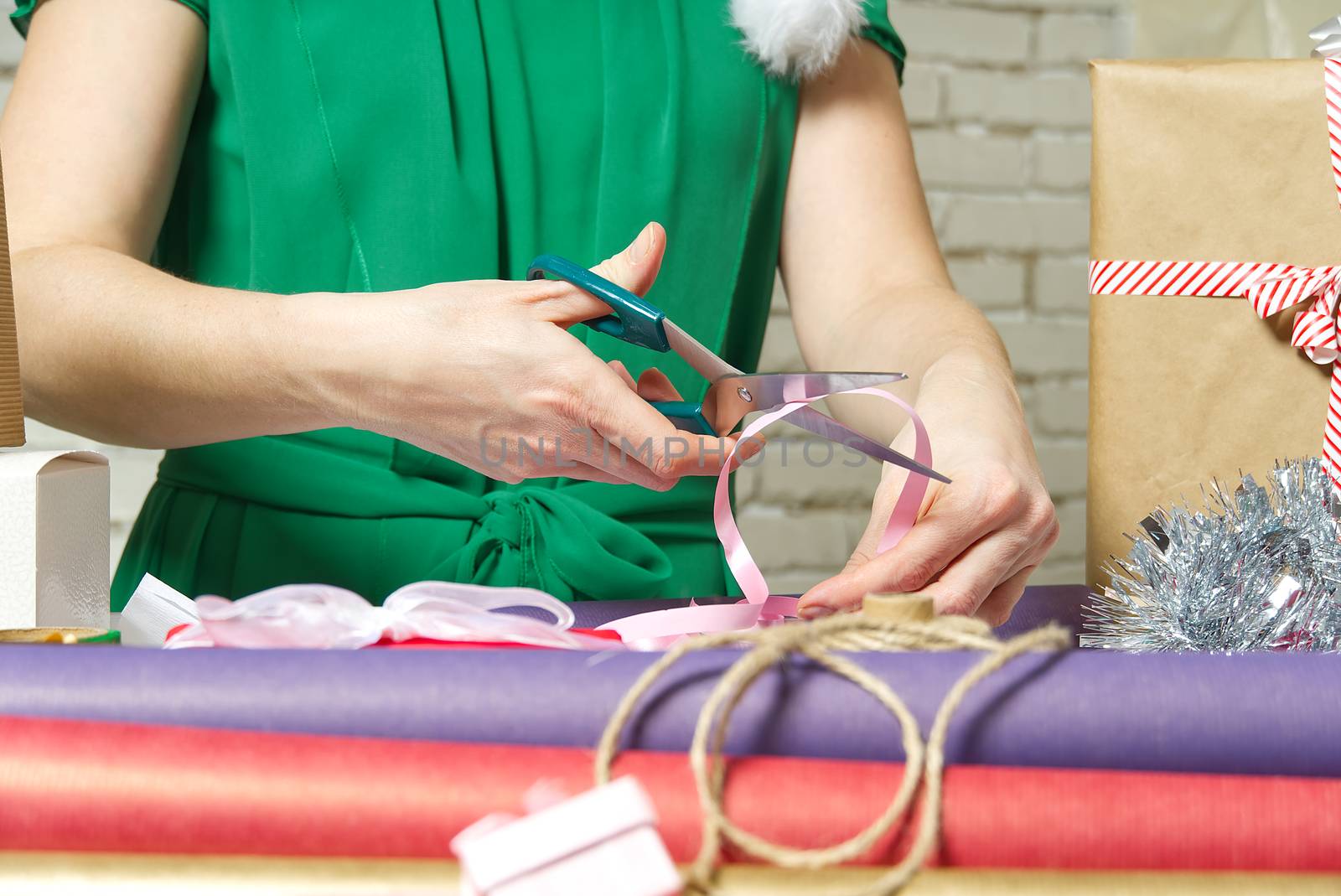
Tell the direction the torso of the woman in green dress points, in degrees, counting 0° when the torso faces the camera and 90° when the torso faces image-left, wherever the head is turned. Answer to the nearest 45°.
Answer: approximately 0°
